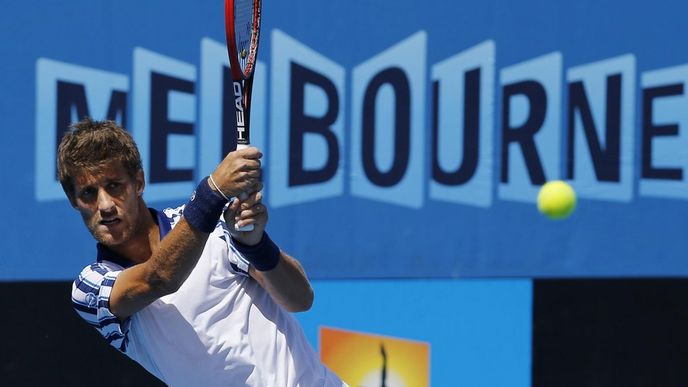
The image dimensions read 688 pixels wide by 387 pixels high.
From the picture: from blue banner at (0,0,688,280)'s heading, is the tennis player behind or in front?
in front

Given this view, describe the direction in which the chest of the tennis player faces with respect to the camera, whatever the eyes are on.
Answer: toward the camera

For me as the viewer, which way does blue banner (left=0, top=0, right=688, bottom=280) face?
facing the viewer

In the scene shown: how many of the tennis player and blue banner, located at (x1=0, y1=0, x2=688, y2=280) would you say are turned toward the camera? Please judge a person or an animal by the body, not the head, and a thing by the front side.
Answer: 2
